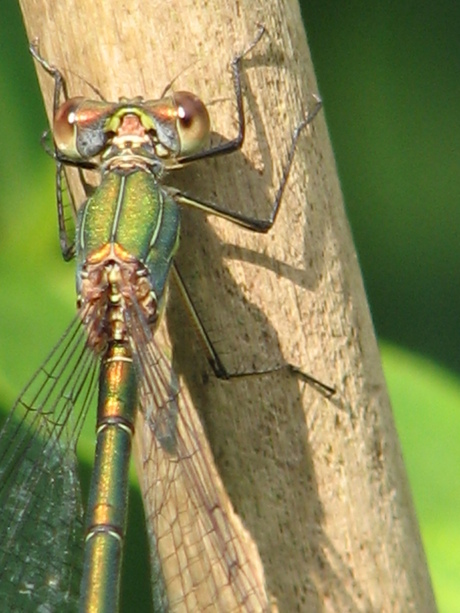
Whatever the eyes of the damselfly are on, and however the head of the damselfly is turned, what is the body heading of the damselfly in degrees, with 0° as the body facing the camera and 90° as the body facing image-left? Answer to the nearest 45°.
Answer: approximately 180°

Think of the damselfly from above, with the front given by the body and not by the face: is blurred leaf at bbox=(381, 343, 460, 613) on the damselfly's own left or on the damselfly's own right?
on the damselfly's own right
